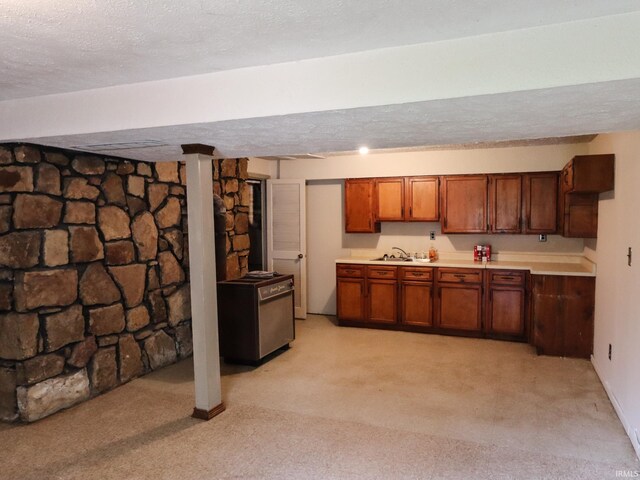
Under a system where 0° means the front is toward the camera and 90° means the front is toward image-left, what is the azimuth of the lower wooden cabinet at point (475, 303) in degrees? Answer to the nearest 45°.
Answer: approximately 0°

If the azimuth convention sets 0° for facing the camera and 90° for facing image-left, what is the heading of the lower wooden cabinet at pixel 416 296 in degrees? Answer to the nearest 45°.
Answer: approximately 0°

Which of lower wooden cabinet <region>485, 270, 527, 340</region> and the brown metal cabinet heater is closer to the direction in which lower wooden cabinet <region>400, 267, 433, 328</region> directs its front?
the brown metal cabinet heater

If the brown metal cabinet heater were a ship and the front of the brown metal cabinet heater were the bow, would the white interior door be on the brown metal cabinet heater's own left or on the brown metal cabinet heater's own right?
on the brown metal cabinet heater's own left
